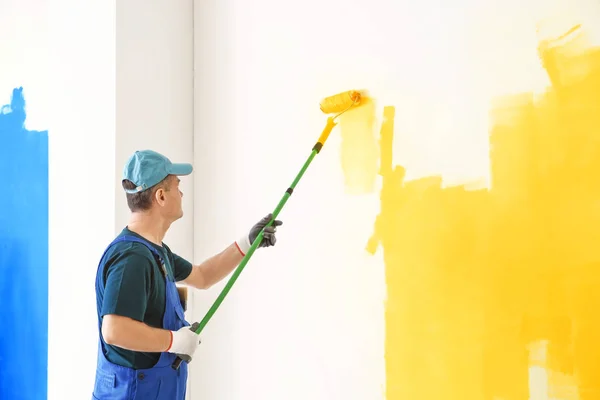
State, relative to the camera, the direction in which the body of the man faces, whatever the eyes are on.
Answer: to the viewer's right
